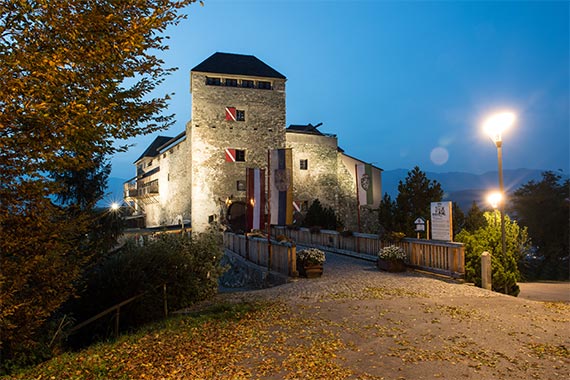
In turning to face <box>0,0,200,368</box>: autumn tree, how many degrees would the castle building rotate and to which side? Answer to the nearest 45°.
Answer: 0° — it already faces it

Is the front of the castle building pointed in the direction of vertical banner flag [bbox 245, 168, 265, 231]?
yes

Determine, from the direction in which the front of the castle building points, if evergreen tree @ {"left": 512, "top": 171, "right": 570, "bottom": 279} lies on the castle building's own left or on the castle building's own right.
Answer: on the castle building's own left

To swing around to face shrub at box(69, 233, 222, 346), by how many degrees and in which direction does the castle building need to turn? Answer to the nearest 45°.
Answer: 0° — it already faces it

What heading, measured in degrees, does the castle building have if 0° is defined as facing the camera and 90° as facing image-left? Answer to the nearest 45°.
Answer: approximately 0°
